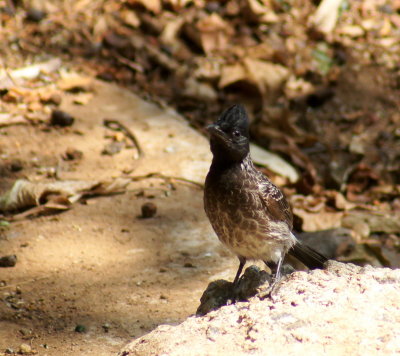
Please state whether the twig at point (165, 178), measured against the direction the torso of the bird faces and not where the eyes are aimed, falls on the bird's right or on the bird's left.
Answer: on the bird's right

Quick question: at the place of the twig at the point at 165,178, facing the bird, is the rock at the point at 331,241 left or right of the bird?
left

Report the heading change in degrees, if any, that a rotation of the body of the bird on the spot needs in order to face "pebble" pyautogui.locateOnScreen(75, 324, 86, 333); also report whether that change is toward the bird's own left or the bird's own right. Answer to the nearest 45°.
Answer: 0° — it already faces it

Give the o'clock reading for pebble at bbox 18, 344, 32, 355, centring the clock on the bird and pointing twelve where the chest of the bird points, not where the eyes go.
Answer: The pebble is roughly at 12 o'clock from the bird.

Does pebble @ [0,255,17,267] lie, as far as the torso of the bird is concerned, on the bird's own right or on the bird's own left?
on the bird's own right

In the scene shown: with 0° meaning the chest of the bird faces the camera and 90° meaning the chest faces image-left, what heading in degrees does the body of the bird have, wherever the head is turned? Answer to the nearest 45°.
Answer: approximately 45°

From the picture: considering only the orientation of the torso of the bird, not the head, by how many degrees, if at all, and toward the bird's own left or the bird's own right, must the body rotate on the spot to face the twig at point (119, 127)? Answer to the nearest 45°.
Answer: approximately 90° to the bird's own right

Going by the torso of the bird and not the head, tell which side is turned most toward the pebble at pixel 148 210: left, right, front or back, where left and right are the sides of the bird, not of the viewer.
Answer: right

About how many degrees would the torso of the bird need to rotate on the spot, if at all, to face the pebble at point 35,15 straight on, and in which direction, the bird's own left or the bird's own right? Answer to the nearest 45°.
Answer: approximately 90° to the bird's own right
